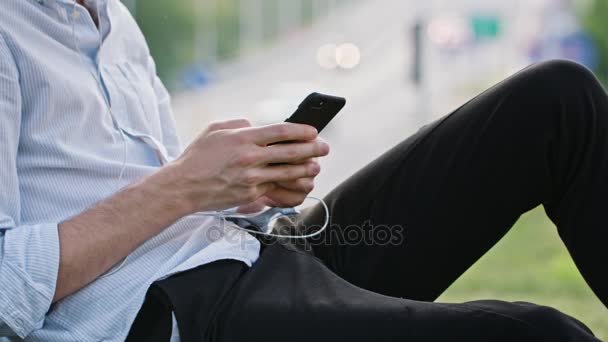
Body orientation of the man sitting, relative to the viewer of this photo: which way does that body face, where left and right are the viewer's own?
facing the viewer and to the right of the viewer

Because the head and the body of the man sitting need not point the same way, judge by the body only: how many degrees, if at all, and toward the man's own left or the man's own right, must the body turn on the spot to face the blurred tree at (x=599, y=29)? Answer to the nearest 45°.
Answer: approximately 90° to the man's own left

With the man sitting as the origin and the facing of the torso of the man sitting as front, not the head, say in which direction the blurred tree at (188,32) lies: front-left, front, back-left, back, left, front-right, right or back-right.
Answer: back-left
